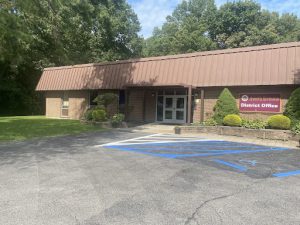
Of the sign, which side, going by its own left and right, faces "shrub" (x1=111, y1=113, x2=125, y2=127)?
right

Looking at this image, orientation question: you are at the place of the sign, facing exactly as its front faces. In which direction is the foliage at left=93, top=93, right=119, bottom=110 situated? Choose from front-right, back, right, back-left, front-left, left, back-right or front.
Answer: right

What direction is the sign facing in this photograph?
toward the camera

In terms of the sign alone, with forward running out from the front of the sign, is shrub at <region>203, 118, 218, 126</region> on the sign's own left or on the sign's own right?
on the sign's own right

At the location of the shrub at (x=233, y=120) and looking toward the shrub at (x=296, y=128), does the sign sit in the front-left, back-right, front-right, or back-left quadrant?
front-left

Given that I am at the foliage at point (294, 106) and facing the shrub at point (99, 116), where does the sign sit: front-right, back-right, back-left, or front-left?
front-right

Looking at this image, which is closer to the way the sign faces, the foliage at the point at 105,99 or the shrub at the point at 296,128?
the shrub

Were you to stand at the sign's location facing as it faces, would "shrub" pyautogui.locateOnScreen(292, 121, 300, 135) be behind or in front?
in front
